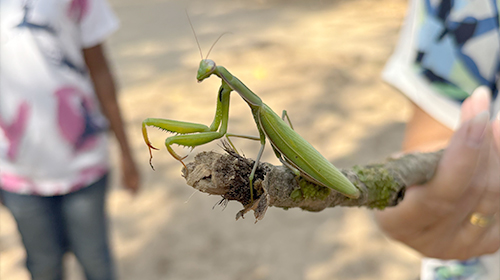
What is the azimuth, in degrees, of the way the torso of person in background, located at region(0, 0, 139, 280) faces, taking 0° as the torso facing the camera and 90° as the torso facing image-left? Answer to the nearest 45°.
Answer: approximately 0°

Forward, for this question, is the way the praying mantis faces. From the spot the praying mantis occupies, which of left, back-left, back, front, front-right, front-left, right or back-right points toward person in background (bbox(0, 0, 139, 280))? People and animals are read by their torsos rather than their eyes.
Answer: front-right

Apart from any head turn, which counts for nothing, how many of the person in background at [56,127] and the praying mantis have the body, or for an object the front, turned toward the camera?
1

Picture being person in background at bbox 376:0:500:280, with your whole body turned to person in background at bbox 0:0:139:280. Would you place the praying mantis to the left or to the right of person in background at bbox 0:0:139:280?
left

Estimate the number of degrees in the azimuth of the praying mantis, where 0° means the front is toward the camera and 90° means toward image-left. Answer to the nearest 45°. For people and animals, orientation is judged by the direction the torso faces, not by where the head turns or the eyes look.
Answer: approximately 90°

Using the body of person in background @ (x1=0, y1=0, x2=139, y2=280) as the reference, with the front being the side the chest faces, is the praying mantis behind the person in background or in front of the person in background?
in front
